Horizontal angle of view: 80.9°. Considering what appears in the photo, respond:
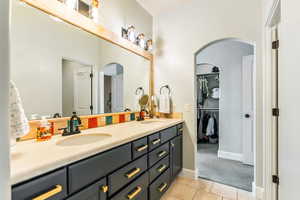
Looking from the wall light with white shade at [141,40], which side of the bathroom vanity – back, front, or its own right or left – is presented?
left

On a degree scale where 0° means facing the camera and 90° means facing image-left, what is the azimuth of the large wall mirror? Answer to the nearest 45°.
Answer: approximately 315°

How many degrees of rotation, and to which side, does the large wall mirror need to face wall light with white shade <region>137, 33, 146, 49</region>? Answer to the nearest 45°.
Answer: approximately 90° to its left

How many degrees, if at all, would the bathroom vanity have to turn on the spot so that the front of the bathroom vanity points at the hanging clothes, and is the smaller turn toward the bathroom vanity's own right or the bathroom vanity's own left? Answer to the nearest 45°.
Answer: approximately 90° to the bathroom vanity's own left

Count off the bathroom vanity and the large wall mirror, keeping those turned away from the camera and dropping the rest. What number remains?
0

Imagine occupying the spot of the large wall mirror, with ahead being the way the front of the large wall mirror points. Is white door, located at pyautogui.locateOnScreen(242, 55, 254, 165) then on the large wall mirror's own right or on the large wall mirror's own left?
on the large wall mirror's own left

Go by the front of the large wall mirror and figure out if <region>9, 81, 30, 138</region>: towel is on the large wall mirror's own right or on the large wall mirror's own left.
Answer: on the large wall mirror's own right
